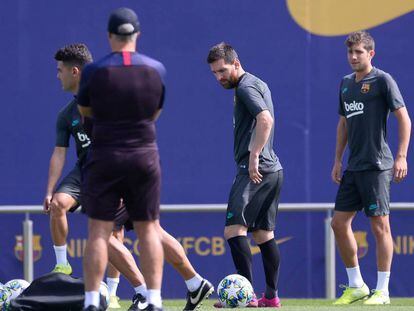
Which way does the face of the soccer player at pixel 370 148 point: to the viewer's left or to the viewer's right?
to the viewer's left

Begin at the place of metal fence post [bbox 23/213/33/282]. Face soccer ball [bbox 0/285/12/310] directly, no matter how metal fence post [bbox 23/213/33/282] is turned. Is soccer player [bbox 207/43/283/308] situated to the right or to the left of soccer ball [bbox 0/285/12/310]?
left

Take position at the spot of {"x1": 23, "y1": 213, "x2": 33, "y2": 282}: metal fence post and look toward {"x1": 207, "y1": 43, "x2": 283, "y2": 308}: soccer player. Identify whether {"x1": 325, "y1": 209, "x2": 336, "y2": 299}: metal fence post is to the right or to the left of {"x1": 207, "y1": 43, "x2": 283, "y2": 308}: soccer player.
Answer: left

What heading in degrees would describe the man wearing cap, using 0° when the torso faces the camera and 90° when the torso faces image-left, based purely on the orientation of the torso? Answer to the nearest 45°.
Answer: approximately 180°
